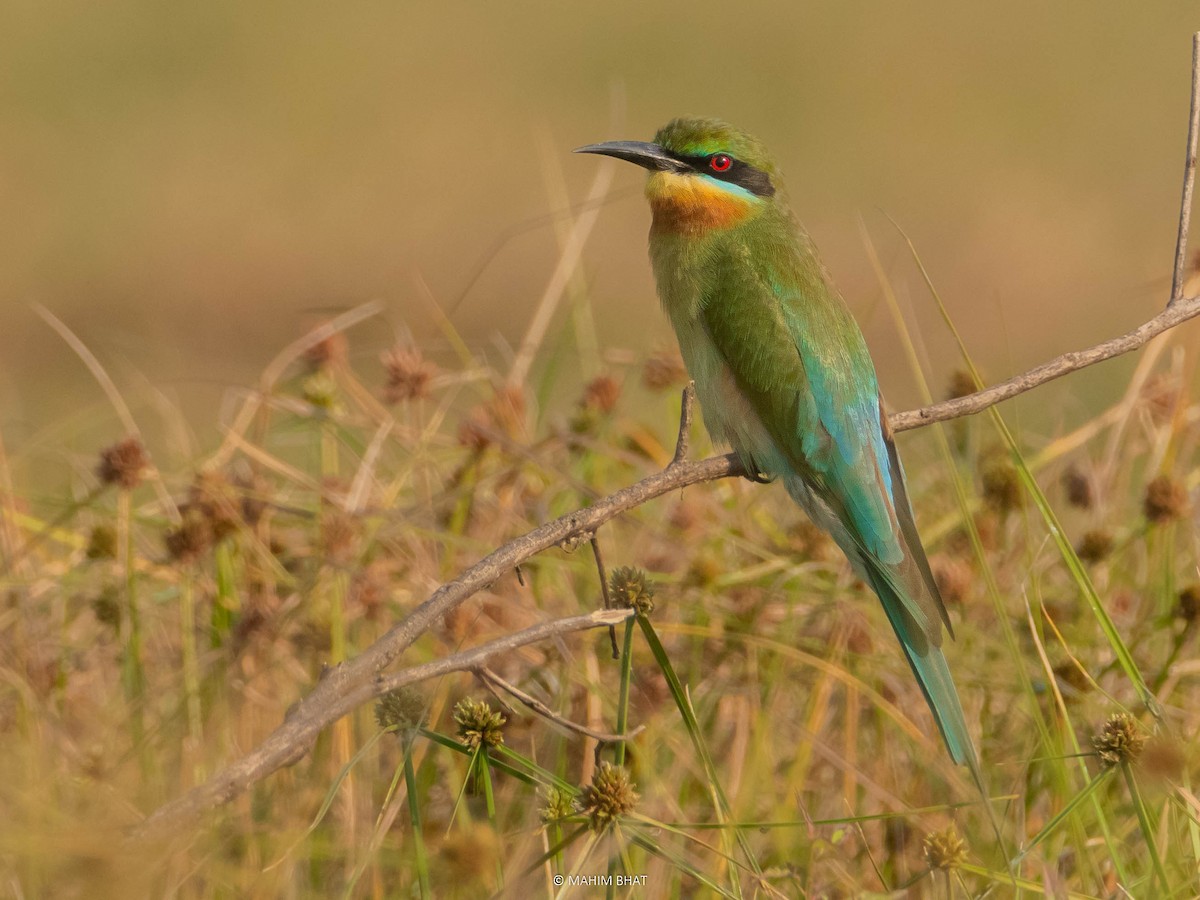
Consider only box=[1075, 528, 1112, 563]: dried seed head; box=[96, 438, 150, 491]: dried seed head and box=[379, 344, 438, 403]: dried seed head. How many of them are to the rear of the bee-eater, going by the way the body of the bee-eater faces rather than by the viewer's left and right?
1

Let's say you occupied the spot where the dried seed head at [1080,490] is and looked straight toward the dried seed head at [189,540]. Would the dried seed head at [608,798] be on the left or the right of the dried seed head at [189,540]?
left

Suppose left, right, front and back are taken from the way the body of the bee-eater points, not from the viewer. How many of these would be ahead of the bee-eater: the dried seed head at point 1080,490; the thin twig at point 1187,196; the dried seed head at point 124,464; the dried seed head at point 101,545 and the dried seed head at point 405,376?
3

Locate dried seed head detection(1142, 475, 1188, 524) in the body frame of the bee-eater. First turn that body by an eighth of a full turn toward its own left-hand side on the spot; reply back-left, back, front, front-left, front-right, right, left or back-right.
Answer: back-left

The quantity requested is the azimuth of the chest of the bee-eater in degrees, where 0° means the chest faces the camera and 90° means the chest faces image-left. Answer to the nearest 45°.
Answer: approximately 90°

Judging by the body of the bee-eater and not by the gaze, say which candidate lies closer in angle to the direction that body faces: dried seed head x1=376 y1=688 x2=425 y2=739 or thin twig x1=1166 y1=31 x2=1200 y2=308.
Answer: the dried seed head

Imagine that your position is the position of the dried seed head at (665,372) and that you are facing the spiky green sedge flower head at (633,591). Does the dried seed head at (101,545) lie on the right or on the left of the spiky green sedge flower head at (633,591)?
right
